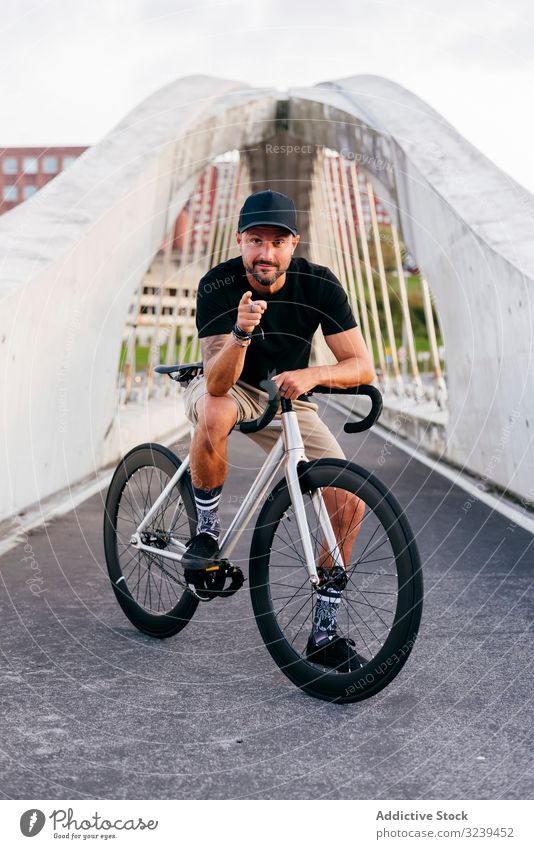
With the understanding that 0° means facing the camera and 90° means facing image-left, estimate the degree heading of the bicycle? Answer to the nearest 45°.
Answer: approximately 315°

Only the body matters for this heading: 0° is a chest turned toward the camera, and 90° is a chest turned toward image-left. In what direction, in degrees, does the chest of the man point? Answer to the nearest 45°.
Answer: approximately 0°
